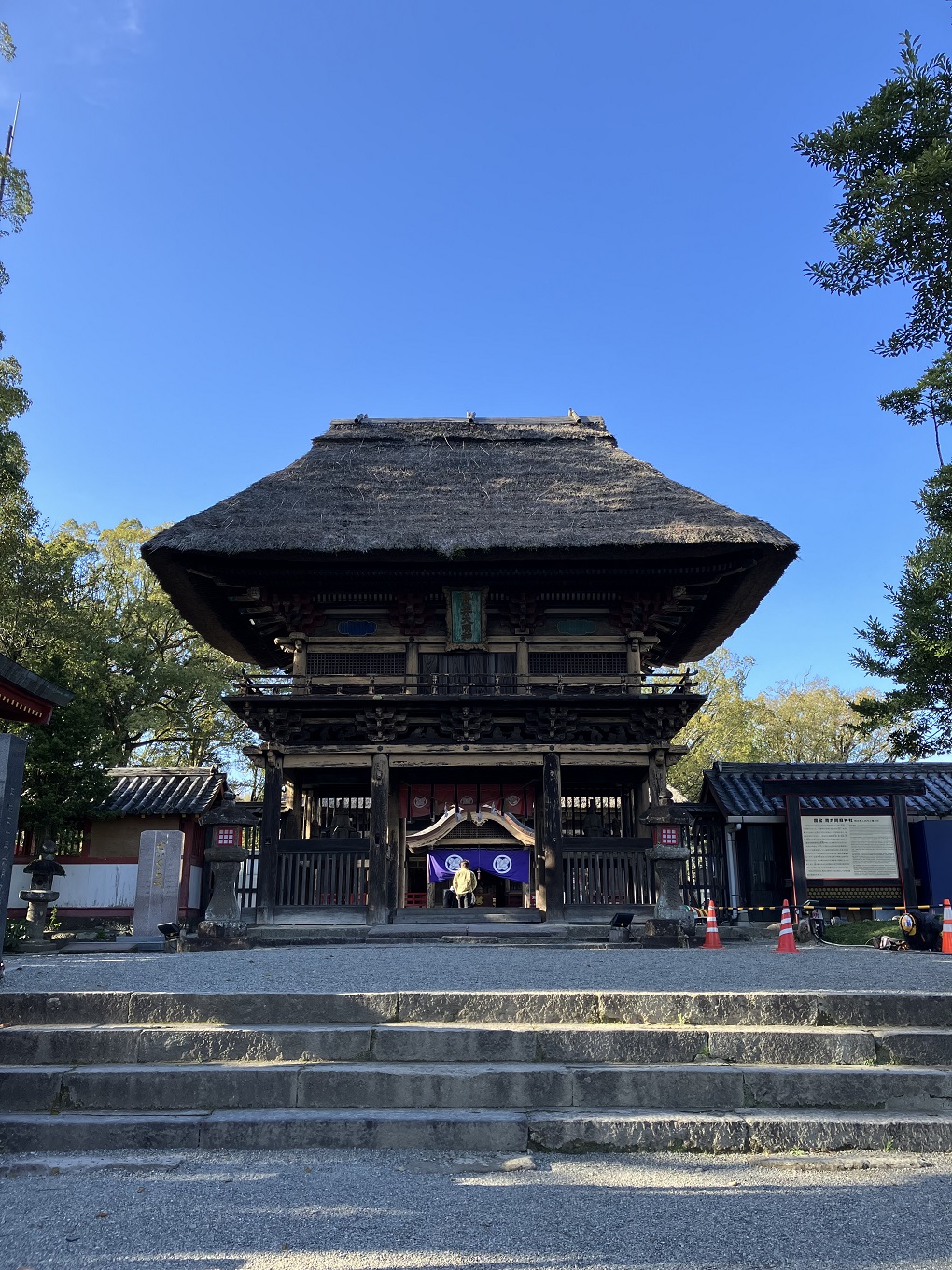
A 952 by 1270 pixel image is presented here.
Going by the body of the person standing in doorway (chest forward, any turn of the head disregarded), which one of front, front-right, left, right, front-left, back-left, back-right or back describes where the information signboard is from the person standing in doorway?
right

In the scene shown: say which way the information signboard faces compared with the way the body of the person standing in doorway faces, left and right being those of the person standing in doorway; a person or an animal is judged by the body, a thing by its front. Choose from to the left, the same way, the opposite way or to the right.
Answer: the opposite way

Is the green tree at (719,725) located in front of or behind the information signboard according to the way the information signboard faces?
behind

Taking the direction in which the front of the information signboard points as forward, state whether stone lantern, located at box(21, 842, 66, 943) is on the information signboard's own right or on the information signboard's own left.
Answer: on the information signboard's own right

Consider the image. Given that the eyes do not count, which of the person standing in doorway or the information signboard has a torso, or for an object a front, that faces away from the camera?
the person standing in doorway

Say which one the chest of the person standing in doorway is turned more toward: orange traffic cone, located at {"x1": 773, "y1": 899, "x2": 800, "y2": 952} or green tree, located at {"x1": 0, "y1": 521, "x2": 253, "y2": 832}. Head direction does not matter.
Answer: the green tree

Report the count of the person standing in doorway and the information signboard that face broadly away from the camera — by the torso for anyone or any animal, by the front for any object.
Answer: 1

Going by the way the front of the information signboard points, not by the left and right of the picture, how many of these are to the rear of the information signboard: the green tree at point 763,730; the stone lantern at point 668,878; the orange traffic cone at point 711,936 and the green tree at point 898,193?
1

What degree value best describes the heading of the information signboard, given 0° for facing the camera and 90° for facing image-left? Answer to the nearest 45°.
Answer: approximately 0°

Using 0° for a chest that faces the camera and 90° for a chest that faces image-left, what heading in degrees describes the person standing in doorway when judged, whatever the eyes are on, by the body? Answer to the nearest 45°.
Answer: approximately 180°

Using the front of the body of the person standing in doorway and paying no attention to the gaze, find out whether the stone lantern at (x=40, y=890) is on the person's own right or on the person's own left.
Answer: on the person's own left

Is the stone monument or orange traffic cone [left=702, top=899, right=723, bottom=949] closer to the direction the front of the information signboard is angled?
the orange traffic cone

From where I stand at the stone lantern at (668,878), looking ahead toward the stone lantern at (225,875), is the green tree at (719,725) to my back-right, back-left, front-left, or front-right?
back-right
